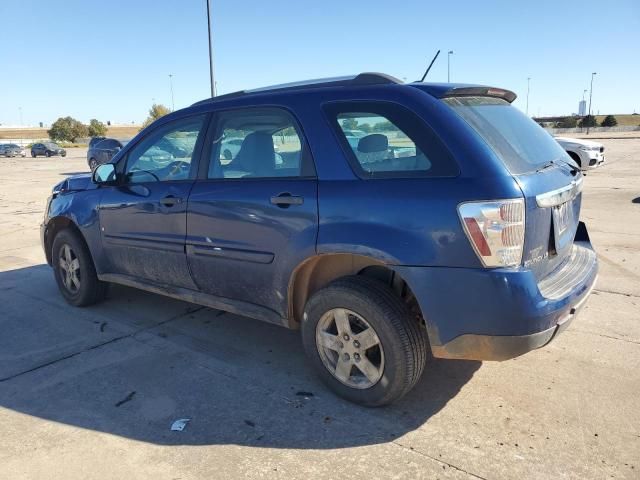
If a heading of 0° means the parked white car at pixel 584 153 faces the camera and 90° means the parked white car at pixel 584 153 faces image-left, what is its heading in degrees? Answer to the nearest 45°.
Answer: approximately 315°

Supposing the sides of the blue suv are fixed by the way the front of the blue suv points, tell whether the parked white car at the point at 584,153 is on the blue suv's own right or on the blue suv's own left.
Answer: on the blue suv's own right

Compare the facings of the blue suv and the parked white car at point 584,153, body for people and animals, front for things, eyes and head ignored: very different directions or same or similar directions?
very different directions

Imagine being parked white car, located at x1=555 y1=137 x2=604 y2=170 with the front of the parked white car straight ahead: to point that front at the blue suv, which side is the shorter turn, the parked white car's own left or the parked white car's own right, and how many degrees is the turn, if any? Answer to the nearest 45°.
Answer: approximately 45° to the parked white car's own right

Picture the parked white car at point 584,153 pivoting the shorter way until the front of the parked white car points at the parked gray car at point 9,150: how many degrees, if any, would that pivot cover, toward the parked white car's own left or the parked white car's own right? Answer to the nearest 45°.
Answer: approximately 135° to the parked white car's own right

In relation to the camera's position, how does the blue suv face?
facing away from the viewer and to the left of the viewer
